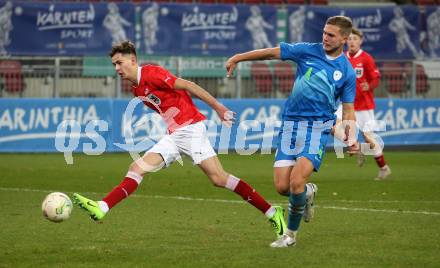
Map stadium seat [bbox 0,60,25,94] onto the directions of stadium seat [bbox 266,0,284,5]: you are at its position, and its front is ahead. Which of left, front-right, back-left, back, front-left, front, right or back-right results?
front-right

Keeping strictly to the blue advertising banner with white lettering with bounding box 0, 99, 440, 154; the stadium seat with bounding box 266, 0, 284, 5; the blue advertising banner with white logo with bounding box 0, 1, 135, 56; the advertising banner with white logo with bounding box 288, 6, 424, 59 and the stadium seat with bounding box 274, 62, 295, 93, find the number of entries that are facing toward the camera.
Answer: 5

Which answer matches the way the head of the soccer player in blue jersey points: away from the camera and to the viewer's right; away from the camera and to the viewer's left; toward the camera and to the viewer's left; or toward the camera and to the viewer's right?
toward the camera and to the viewer's left

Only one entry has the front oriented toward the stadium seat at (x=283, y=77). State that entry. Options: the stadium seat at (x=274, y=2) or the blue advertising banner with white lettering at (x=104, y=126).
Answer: the stadium seat at (x=274, y=2)

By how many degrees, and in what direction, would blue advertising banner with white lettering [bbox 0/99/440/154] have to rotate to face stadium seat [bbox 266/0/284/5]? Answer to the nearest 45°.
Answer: approximately 135° to its left

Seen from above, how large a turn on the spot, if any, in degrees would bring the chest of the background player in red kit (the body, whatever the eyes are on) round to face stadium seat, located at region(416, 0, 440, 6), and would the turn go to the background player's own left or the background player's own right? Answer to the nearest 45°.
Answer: approximately 135° to the background player's own right

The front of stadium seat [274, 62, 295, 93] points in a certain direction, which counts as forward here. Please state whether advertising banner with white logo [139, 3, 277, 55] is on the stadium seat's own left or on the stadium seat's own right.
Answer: on the stadium seat's own right

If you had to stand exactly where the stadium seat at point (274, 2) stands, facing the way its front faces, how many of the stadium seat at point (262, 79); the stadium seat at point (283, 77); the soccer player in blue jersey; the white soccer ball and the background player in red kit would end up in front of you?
5

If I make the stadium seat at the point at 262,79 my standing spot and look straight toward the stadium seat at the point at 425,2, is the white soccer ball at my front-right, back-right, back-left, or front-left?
back-right

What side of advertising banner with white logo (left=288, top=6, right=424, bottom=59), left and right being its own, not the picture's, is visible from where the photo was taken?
front

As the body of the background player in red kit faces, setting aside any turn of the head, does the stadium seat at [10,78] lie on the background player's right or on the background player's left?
on the background player's right

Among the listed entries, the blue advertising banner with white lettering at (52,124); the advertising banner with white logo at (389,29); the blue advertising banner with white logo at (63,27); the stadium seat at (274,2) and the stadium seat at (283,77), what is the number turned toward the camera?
5

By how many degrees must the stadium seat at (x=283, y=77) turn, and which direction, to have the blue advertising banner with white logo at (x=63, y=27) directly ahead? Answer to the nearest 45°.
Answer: approximately 90° to its right

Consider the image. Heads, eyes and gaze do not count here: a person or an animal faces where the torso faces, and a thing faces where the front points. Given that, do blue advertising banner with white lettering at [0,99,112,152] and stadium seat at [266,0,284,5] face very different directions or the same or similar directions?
same or similar directions

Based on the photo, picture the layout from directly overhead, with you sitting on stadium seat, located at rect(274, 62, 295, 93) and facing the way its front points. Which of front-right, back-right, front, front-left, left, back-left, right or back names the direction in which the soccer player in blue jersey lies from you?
front

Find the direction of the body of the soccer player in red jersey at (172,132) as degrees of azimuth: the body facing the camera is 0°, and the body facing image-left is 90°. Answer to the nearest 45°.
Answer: approximately 45°

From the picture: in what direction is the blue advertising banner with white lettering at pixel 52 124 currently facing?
toward the camera

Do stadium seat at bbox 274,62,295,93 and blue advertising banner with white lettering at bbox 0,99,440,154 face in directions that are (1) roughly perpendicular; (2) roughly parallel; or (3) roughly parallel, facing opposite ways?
roughly parallel
